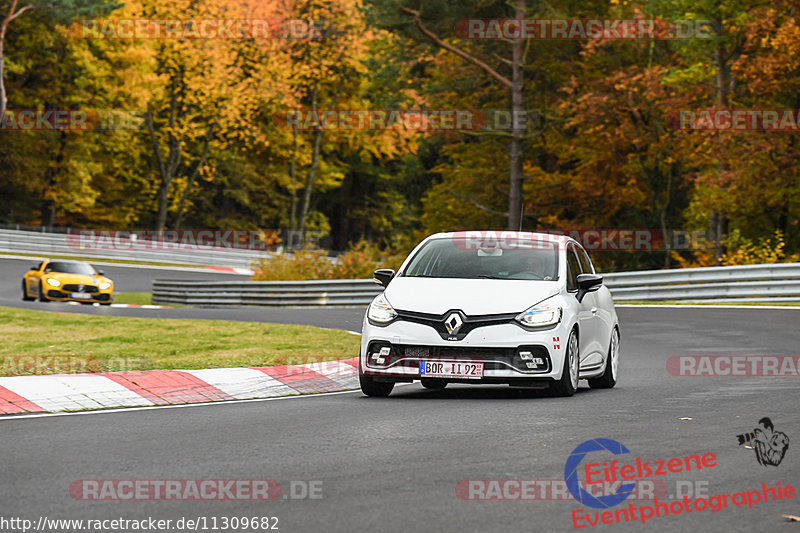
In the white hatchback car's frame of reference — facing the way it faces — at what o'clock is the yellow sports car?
The yellow sports car is roughly at 5 o'clock from the white hatchback car.

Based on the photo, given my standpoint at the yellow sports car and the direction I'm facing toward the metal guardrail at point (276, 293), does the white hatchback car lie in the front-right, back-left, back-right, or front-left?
front-right

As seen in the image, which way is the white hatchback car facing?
toward the camera

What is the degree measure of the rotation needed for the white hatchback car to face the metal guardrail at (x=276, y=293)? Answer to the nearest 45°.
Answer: approximately 180°

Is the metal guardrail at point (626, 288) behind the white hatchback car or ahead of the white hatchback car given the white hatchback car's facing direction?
behind
